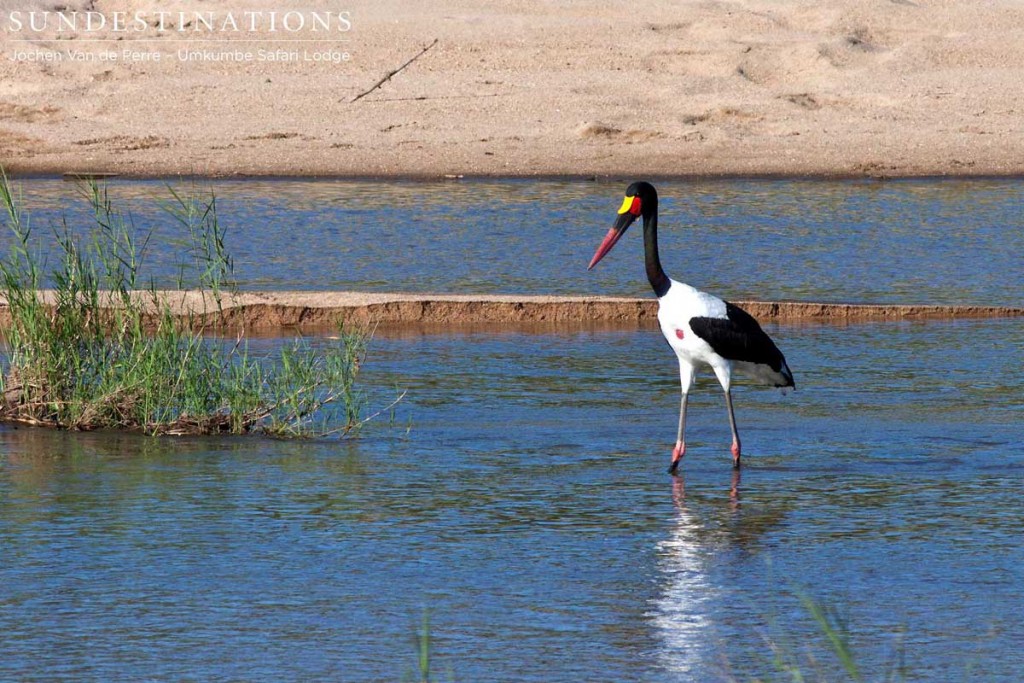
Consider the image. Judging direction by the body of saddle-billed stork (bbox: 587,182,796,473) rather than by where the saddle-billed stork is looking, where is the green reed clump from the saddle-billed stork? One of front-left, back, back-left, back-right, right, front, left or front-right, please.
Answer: front-right

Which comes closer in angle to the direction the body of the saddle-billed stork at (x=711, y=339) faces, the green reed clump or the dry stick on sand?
the green reed clump

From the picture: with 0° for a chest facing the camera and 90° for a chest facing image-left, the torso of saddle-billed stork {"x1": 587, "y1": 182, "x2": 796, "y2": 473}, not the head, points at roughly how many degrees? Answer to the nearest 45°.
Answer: approximately 45°
